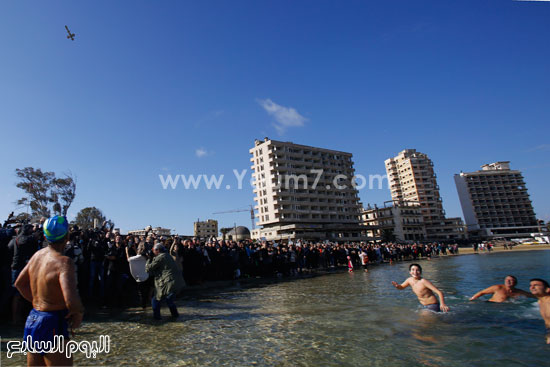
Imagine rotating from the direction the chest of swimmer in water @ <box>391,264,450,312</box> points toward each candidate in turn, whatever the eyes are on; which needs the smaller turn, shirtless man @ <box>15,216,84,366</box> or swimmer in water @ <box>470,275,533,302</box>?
the shirtless man

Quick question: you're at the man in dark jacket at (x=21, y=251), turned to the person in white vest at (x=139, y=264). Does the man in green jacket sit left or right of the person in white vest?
right

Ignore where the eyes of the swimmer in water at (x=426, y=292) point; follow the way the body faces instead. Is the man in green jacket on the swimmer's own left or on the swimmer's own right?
on the swimmer's own right

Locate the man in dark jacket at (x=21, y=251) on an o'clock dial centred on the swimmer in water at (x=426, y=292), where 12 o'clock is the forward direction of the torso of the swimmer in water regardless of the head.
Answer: The man in dark jacket is roughly at 2 o'clock from the swimmer in water.

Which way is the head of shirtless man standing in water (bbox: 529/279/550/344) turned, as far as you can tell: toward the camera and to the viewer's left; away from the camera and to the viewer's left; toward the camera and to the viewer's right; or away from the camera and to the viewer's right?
toward the camera and to the viewer's left

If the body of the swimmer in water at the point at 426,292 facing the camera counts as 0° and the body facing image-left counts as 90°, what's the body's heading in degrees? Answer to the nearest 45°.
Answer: approximately 0°

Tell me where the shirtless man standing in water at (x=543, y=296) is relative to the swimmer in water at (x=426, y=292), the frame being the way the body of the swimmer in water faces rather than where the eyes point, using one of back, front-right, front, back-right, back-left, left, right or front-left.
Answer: front-left

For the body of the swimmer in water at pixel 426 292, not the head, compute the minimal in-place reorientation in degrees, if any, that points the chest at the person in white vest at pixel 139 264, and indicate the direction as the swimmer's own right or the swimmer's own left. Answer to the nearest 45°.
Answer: approximately 90° to the swimmer's own right

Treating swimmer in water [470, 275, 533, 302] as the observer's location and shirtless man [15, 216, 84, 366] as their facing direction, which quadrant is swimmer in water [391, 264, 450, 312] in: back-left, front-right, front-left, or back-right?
front-right

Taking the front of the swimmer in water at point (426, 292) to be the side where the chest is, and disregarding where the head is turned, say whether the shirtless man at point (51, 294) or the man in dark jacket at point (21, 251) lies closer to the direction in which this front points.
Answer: the shirtless man
